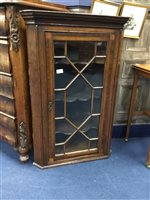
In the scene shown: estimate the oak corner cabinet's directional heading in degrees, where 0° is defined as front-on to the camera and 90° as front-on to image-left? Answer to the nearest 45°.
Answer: approximately 315°
